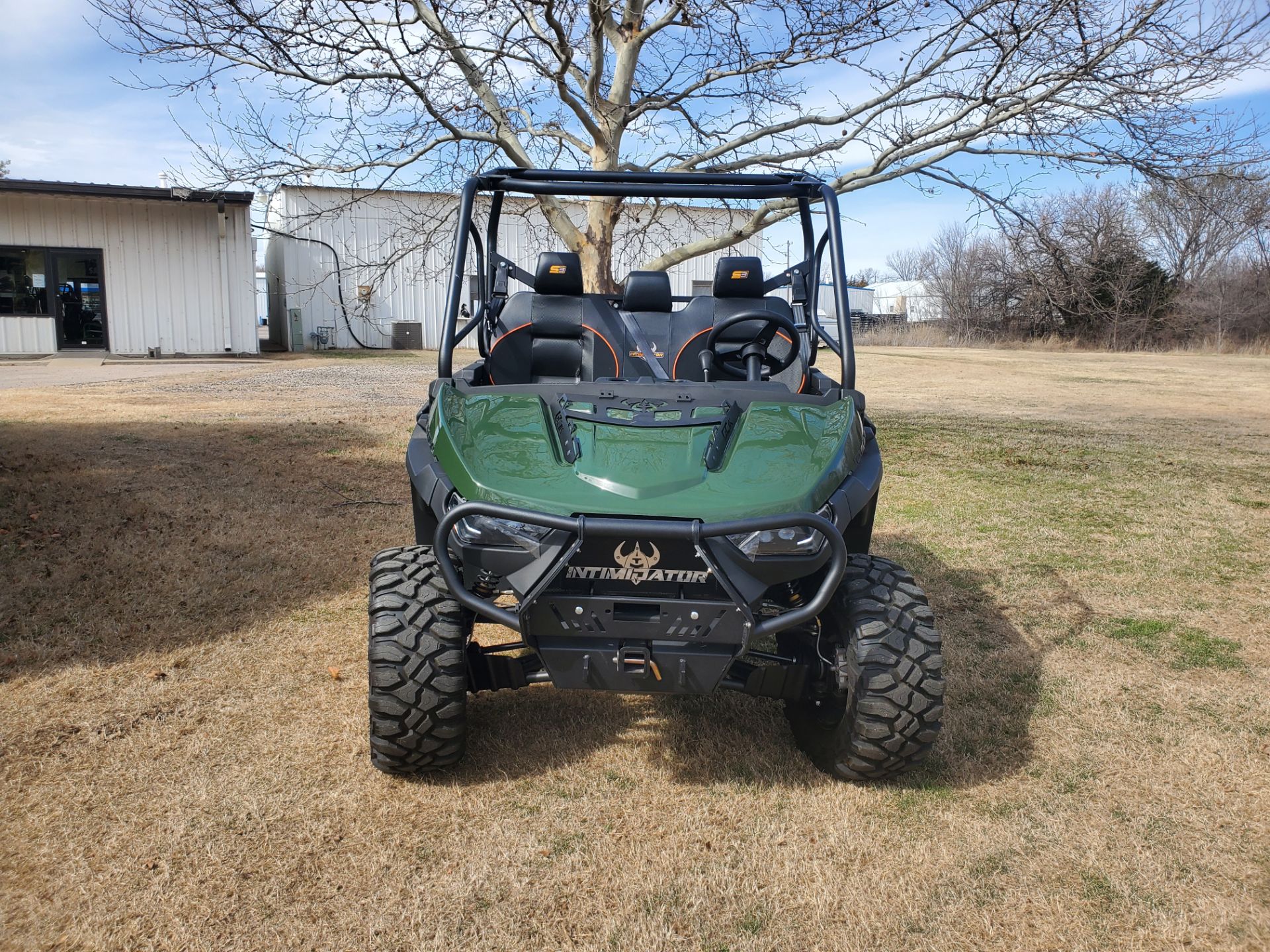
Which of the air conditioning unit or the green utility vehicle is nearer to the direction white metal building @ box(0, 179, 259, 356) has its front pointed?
the green utility vehicle

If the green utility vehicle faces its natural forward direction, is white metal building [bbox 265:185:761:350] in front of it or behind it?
behind

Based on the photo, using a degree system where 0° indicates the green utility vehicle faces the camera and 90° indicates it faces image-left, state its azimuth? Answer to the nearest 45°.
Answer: approximately 0°

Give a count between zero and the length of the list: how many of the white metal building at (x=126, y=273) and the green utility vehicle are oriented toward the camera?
2

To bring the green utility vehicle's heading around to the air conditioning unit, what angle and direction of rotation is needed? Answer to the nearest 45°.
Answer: approximately 180°

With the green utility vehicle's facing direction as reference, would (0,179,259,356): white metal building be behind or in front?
behind

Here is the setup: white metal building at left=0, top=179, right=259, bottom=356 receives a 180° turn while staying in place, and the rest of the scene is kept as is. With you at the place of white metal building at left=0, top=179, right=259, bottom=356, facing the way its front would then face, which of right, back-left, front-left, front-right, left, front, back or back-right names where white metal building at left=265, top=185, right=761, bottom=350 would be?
front-right

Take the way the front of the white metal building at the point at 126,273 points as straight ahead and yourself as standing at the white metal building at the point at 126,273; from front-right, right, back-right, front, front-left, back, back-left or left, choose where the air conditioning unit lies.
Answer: back-left

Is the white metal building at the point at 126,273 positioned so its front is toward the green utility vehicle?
yes
